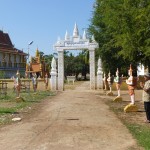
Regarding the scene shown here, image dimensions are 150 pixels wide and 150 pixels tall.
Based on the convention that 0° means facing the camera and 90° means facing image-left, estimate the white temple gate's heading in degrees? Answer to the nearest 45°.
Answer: approximately 0°
